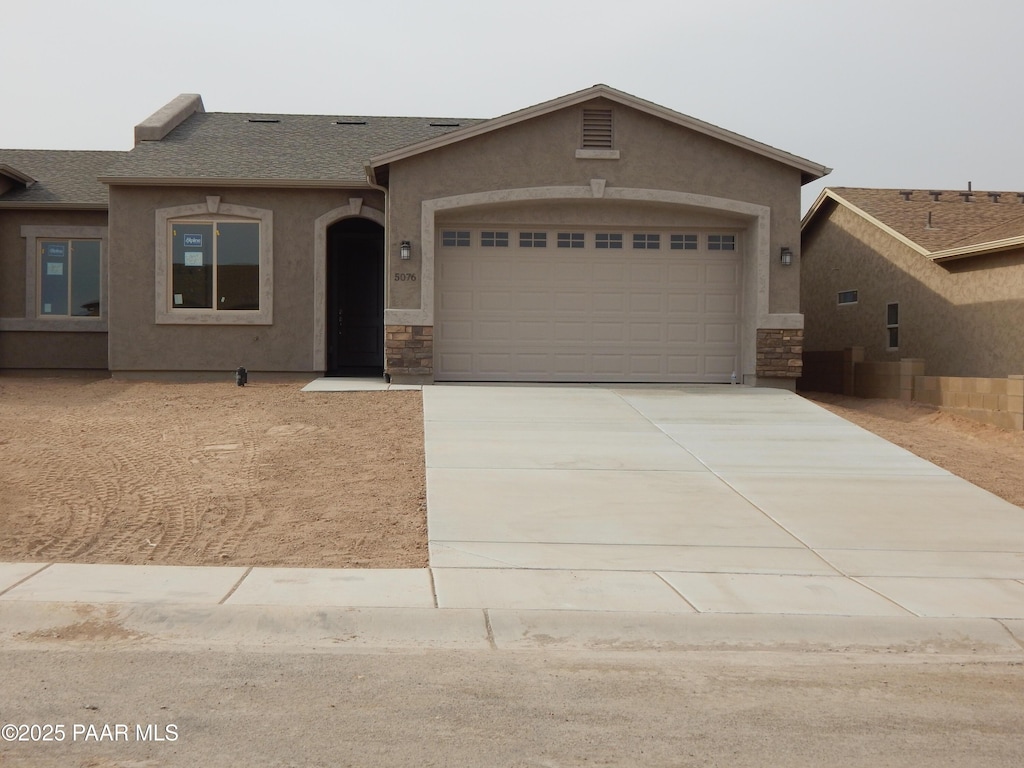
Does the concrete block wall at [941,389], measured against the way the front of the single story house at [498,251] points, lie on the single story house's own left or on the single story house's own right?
on the single story house's own left

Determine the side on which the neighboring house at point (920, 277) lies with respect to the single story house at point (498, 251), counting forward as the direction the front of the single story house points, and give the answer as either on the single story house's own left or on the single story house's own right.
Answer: on the single story house's own left

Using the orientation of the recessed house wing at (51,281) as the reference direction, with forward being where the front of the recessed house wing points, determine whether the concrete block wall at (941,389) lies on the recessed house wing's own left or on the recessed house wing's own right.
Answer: on the recessed house wing's own left

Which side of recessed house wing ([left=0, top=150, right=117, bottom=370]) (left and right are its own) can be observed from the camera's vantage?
front

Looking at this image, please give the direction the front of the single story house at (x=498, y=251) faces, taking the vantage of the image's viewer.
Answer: facing the viewer

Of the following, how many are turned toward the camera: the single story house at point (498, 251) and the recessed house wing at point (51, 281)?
2

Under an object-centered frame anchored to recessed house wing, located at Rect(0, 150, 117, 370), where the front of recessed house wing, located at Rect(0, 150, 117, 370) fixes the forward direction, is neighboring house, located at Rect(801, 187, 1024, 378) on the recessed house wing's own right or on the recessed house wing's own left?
on the recessed house wing's own left

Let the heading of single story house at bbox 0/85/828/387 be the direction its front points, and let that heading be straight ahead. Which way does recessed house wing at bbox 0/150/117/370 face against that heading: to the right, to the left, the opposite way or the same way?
the same way
